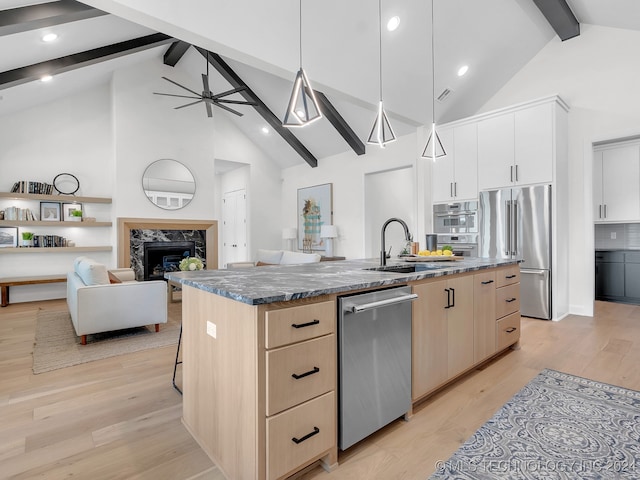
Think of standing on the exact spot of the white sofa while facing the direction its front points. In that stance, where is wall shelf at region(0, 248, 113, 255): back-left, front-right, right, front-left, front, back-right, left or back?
front-right

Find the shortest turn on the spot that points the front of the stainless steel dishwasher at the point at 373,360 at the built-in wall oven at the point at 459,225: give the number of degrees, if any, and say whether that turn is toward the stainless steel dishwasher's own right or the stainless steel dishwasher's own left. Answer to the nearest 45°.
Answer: approximately 135° to the stainless steel dishwasher's own left

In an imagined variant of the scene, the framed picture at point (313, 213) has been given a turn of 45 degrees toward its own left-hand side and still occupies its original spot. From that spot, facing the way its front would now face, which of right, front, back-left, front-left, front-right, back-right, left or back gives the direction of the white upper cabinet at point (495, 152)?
front-left

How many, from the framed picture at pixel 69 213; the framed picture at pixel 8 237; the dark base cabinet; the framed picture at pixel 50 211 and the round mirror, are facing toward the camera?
5

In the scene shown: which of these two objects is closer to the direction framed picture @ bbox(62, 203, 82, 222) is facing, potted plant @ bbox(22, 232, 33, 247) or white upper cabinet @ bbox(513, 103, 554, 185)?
the white upper cabinet

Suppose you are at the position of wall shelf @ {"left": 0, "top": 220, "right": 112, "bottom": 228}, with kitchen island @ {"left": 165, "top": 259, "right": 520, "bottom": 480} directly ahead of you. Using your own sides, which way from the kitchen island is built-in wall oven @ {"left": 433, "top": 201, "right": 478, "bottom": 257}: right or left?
left

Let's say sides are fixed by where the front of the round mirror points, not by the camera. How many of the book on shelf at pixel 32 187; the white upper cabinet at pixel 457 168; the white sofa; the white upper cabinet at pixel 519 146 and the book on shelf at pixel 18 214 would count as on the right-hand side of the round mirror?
2

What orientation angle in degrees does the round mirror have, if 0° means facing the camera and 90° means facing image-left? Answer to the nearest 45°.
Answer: approximately 0°

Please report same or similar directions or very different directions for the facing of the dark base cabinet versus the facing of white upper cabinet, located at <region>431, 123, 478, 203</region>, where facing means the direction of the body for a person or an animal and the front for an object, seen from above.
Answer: same or similar directions

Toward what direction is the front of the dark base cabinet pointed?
toward the camera

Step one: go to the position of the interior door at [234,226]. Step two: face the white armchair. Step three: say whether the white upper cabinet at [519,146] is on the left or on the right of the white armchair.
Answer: left
